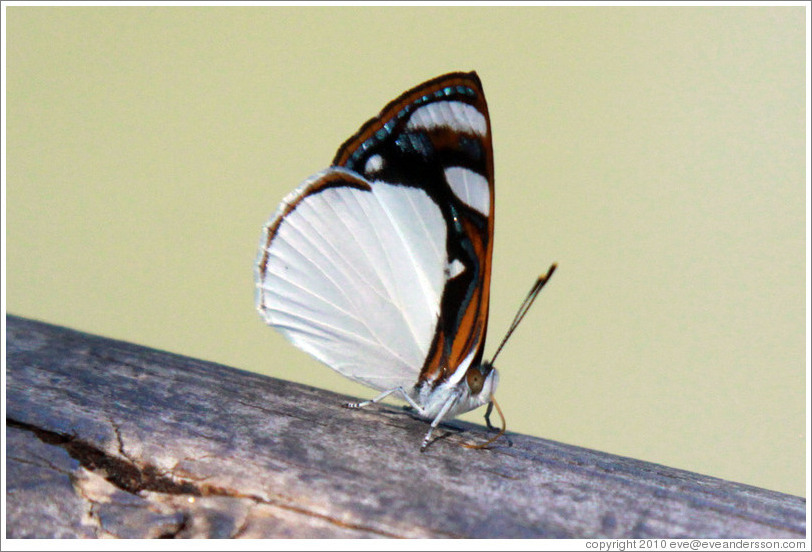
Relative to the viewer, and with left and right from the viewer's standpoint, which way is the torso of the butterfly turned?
facing to the right of the viewer
